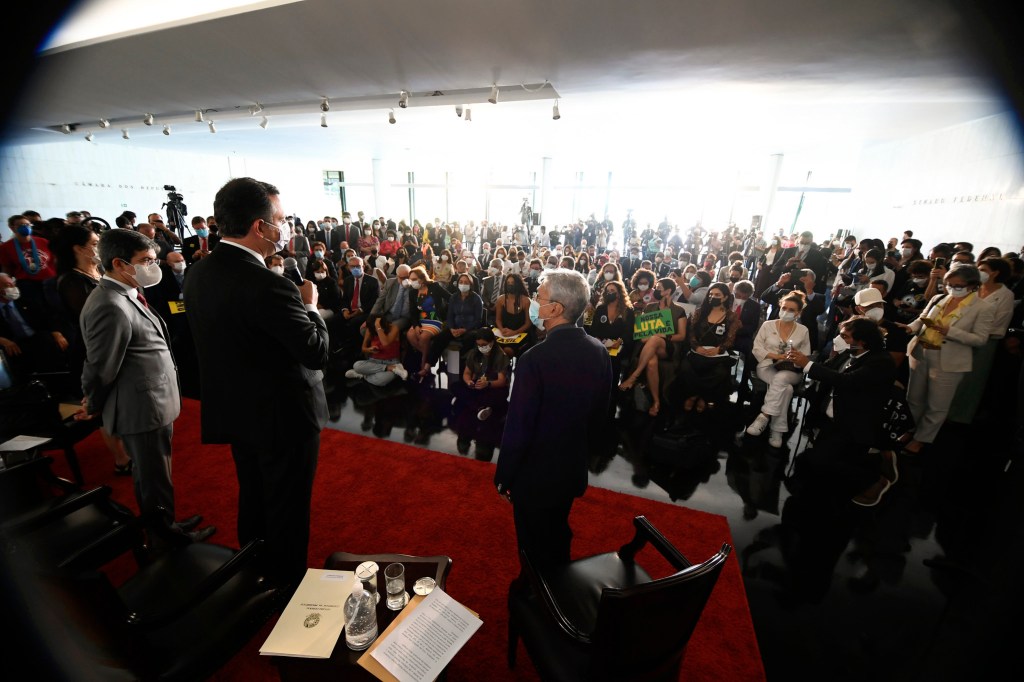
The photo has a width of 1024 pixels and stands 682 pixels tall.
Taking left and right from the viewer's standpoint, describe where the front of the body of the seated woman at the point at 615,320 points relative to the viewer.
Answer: facing the viewer and to the left of the viewer

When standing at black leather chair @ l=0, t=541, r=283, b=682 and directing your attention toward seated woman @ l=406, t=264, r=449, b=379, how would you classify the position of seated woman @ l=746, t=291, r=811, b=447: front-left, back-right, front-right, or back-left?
front-right

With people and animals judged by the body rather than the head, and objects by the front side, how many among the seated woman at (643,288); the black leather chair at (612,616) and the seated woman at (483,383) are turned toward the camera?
2

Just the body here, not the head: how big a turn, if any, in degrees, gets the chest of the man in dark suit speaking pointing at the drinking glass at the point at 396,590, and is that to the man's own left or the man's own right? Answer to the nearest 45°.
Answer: approximately 90° to the man's own right

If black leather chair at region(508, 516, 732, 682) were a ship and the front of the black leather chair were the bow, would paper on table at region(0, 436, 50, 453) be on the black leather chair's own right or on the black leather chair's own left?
on the black leather chair's own left

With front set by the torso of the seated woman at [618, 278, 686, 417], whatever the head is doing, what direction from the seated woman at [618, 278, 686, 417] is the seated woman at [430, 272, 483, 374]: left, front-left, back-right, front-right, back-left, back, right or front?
front-right

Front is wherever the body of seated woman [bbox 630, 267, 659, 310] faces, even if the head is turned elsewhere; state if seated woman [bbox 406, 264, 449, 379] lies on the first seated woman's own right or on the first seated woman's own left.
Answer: on the first seated woman's own right

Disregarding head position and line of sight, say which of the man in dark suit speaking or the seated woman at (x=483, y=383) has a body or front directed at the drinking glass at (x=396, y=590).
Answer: the seated woman

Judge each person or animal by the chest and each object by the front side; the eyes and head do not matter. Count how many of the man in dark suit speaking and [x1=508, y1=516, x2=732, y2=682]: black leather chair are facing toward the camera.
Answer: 0

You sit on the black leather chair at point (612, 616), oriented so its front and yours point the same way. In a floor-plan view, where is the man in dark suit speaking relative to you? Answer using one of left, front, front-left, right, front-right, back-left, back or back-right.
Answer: front-left

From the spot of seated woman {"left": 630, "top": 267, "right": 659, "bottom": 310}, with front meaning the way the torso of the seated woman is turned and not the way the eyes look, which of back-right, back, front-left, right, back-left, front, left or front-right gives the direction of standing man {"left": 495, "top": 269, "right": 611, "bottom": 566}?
front

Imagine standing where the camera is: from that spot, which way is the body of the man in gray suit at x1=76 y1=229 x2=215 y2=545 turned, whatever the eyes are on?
to the viewer's right

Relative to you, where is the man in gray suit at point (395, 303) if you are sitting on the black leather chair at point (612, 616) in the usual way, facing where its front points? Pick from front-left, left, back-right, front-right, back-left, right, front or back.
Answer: front

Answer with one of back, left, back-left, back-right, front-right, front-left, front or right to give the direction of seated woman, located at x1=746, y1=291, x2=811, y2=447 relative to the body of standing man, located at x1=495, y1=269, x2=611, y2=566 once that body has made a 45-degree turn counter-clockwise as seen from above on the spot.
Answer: back-right

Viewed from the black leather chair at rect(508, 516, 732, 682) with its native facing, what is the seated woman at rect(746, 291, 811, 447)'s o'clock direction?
The seated woman is roughly at 2 o'clock from the black leather chair.

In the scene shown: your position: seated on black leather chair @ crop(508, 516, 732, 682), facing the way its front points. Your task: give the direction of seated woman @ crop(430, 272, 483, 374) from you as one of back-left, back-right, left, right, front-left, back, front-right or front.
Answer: front
